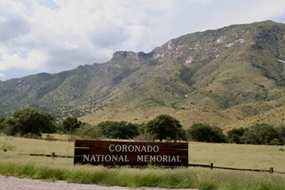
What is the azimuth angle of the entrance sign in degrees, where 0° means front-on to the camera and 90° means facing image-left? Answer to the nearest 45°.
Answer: approximately 0°
